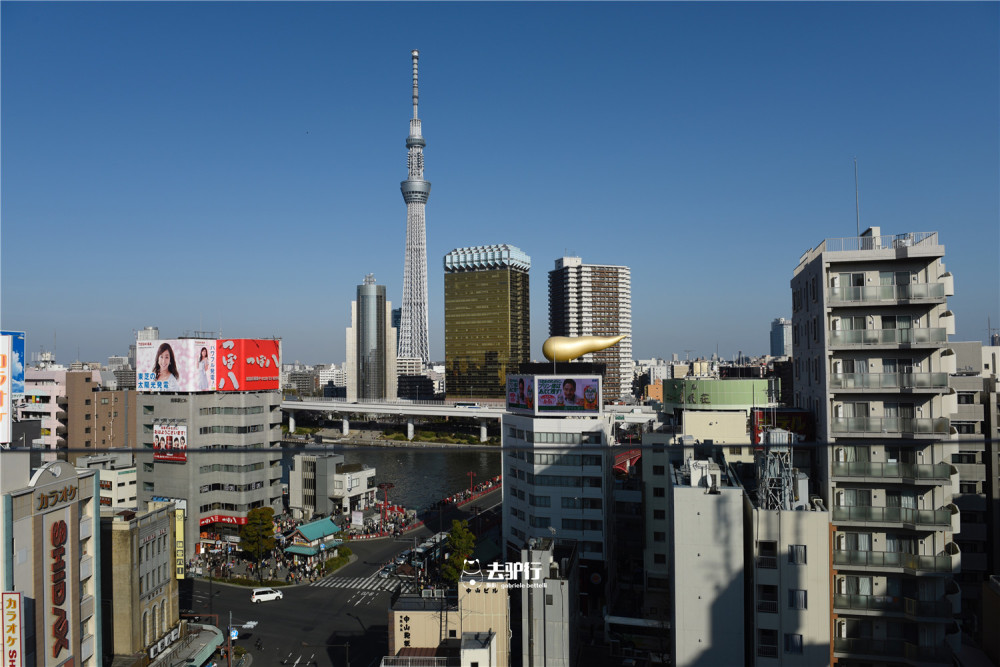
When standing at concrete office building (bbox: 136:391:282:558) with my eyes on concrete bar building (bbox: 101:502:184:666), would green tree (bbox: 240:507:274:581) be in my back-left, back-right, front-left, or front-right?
front-left

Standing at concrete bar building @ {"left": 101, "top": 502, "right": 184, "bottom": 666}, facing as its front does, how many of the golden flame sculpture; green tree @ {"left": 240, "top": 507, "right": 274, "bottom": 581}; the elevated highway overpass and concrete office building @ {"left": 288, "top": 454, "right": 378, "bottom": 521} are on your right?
0

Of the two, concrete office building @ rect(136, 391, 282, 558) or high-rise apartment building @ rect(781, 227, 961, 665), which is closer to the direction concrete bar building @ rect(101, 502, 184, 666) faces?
the high-rise apartment building

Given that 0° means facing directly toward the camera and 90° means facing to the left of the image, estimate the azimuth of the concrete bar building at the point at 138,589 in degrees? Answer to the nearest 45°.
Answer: approximately 315°

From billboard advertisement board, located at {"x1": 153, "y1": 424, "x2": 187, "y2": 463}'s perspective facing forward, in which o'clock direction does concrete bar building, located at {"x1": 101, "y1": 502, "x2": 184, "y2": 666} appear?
The concrete bar building is roughly at 12 o'clock from the billboard advertisement board.

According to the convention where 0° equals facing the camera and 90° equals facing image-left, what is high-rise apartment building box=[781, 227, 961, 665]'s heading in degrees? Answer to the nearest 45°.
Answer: approximately 0°

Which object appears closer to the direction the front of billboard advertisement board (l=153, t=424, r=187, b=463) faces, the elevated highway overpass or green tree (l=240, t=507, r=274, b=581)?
the green tree

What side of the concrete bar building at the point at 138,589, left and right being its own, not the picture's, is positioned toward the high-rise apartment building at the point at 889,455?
front

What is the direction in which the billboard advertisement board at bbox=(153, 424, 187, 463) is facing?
toward the camera

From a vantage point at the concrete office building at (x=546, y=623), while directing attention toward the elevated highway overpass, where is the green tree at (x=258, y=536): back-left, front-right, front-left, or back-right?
front-left
